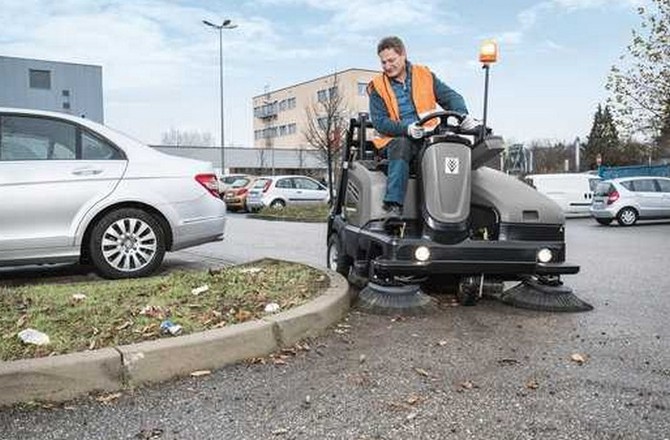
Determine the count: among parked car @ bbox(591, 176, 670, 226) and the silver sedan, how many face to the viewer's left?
1

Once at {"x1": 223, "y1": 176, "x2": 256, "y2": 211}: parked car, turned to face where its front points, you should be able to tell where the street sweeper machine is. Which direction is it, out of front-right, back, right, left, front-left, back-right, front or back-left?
back-right

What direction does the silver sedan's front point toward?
to the viewer's left

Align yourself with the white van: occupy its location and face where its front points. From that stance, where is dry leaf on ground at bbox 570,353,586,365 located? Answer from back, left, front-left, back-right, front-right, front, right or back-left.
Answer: right

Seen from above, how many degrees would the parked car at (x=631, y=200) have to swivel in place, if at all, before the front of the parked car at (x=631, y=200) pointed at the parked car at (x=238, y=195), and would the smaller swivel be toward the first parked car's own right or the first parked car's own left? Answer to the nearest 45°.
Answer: approximately 135° to the first parked car's own left

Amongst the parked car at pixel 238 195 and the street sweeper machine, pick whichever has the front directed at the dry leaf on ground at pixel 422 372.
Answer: the street sweeper machine

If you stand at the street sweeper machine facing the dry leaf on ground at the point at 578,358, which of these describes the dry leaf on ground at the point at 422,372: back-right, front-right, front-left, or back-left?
front-right

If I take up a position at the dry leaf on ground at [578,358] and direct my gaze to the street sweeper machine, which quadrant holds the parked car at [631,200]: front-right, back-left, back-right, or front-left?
front-right

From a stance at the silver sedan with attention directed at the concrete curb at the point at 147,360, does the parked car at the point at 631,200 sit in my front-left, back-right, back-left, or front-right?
back-left

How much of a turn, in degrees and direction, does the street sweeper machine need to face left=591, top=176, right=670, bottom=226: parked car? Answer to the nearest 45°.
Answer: approximately 180°

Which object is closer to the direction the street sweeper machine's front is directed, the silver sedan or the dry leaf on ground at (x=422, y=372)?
the dry leaf on ground

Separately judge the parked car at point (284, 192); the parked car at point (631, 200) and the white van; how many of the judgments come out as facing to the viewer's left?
0

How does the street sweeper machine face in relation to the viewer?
toward the camera

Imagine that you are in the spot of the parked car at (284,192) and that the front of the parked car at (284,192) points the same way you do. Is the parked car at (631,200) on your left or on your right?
on your right

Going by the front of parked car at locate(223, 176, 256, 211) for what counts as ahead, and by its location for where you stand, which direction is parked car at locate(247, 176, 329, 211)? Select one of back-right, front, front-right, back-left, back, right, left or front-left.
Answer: right
